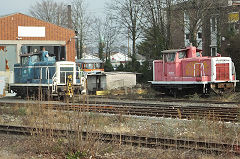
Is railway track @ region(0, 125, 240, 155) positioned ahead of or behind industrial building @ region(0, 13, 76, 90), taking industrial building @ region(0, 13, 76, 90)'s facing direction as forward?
ahead

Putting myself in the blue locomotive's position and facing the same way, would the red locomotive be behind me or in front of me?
in front

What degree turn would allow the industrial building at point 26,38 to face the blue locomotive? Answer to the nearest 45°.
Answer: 0° — it already faces it

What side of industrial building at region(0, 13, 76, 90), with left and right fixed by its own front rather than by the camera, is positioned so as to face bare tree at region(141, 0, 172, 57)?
left

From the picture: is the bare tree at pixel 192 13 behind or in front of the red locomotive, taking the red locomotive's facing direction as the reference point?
behind

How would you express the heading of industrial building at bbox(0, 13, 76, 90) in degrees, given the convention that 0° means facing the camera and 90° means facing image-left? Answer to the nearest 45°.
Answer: approximately 0°

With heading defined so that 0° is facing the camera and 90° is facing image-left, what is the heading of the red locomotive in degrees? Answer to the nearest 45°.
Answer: approximately 315°
